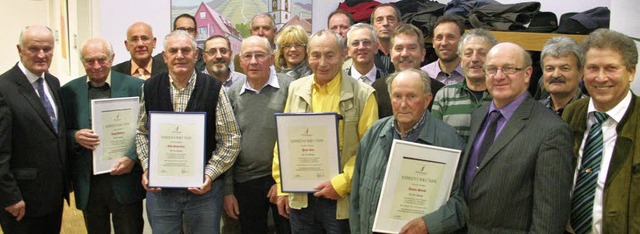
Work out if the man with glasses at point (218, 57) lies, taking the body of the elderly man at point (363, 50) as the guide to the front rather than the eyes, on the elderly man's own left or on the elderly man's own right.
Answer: on the elderly man's own right

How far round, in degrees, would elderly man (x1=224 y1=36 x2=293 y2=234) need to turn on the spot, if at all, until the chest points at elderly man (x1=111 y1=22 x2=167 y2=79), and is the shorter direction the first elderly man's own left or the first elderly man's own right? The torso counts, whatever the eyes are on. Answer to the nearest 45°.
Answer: approximately 135° to the first elderly man's own right

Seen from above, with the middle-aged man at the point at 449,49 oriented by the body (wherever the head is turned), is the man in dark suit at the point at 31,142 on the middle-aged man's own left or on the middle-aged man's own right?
on the middle-aged man's own right

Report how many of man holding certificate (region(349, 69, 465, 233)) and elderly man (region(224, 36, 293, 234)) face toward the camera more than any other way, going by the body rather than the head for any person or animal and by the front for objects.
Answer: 2

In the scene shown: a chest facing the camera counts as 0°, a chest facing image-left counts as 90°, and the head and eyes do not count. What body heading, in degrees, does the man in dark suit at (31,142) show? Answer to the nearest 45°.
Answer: approximately 315°

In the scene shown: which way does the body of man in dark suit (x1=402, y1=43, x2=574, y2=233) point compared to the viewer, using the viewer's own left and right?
facing the viewer and to the left of the viewer

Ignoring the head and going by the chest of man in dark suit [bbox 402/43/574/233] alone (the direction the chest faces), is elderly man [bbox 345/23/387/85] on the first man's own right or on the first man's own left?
on the first man's own right
